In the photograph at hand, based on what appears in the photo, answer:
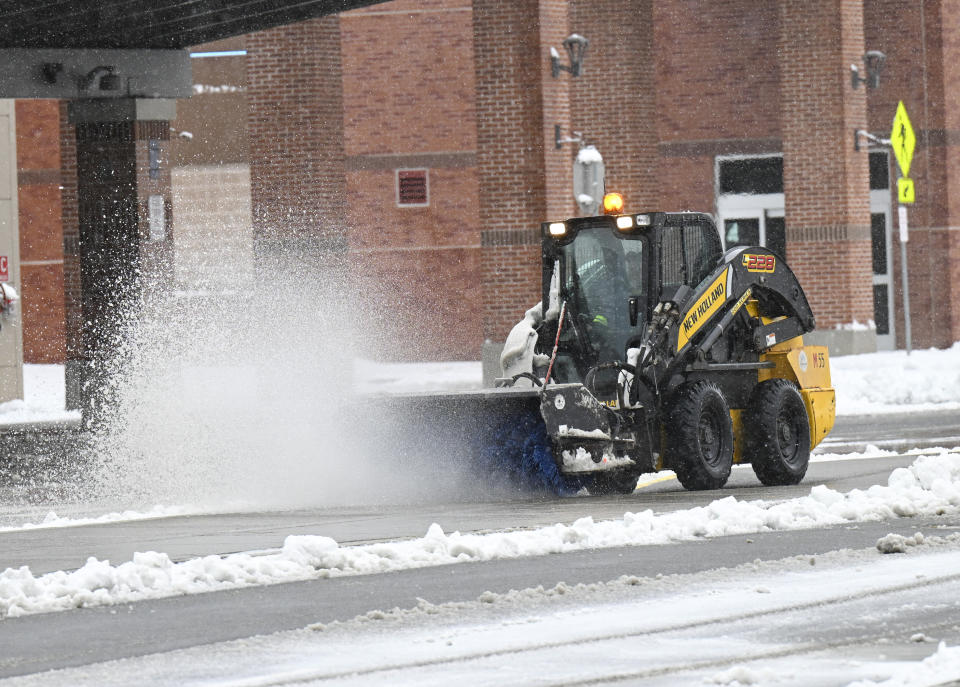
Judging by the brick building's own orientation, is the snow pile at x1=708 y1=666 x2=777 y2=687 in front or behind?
in front

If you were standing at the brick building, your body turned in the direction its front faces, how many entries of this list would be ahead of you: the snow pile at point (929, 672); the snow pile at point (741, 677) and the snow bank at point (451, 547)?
3

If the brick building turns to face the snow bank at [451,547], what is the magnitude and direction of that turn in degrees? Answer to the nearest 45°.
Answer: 0° — it already faces it

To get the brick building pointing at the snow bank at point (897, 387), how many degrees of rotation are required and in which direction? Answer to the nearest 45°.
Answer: approximately 45° to its left

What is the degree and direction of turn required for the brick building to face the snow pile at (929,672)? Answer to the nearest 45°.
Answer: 0° — it already faces it

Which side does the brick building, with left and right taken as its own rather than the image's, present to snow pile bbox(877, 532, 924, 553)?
front

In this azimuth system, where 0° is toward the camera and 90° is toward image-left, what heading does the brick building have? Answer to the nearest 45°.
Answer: approximately 0°
